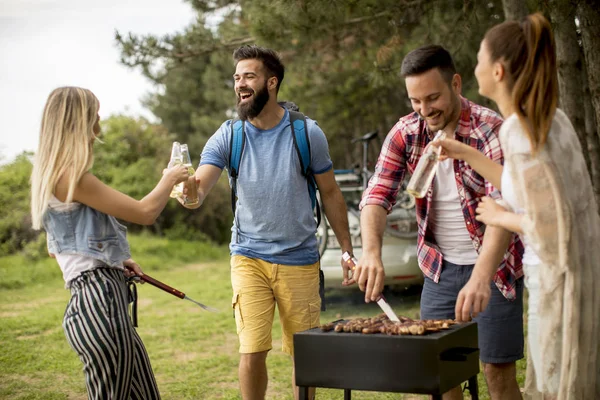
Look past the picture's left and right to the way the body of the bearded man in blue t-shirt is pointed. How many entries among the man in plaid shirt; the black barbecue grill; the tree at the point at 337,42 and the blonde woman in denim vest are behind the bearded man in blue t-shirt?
1

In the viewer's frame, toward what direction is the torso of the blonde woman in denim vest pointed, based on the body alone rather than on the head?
to the viewer's right

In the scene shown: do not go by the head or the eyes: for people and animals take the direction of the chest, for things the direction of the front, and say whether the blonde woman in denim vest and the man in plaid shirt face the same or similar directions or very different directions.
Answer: very different directions

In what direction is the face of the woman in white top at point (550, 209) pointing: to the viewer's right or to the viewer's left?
to the viewer's left

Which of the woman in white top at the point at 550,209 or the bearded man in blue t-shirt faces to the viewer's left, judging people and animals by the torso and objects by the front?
the woman in white top

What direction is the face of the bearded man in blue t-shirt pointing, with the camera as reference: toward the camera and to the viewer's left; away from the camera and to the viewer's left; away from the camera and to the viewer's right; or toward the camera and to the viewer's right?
toward the camera and to the viewer's left

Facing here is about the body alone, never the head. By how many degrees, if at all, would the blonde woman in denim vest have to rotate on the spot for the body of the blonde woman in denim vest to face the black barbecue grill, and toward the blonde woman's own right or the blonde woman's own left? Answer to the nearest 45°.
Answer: approximately 45° to the blonde woman's own right

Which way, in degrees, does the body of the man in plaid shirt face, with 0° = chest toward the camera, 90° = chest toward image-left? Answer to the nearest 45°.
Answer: approximately 45°

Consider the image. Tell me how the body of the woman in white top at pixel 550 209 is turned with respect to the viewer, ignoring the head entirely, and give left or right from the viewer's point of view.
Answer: facing to the left of the viewer

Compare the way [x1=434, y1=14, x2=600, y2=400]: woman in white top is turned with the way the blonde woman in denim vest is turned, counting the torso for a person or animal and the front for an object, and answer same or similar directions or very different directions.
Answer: very different directions

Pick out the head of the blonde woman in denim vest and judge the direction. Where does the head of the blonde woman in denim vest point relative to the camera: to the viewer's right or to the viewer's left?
to the viewer's right

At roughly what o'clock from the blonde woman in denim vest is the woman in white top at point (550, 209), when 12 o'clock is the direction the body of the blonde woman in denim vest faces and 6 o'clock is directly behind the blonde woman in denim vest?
The woman in white top is roughly at 1 o'clock from the blonde woman in denim vest.

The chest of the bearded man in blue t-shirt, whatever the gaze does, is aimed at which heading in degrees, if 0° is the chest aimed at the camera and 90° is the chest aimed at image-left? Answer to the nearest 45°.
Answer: approximately 0°

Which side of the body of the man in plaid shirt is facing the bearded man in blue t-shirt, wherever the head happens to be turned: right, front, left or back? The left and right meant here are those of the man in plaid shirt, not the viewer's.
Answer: right

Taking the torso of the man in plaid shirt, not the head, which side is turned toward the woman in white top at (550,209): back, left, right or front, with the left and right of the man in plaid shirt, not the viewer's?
left

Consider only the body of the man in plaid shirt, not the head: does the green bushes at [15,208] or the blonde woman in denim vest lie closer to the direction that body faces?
the blonde woman in denim vest
